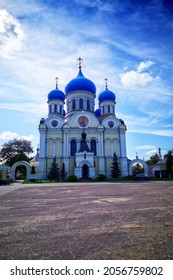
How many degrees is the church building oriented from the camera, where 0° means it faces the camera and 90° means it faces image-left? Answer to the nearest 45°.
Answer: approximately 0°
